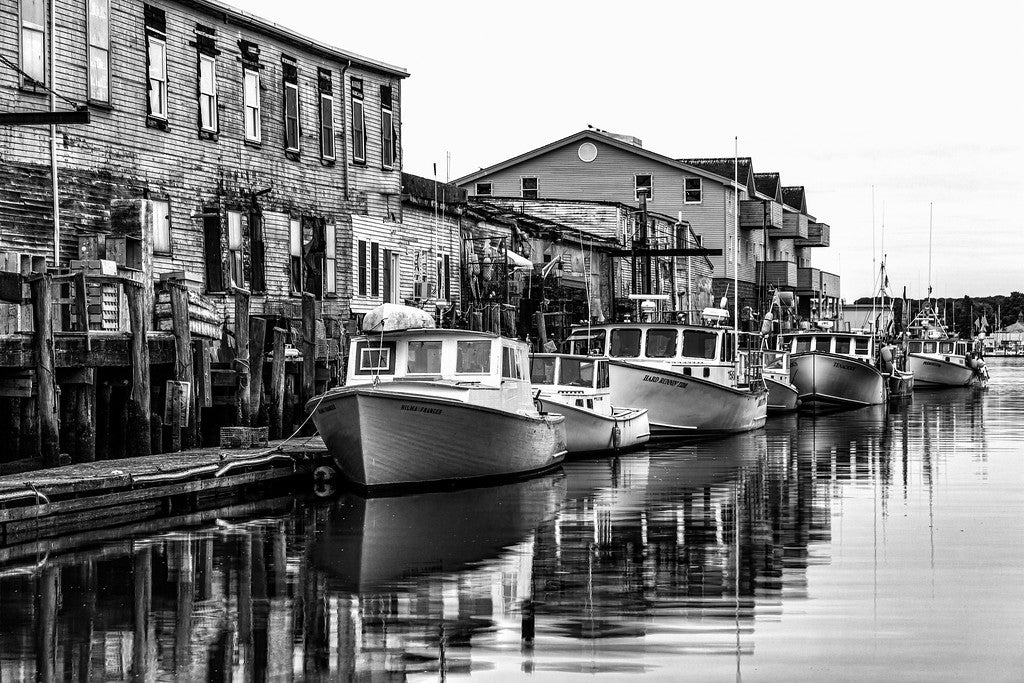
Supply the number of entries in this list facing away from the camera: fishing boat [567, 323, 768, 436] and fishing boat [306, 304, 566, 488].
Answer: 0

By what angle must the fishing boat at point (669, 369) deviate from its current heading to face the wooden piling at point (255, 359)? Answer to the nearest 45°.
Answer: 0° — it already faces it

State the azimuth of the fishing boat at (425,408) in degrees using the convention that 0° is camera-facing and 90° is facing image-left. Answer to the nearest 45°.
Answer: approximately 45°

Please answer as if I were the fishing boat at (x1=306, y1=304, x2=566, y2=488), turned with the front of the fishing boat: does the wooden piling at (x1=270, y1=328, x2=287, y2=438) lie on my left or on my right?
on my right

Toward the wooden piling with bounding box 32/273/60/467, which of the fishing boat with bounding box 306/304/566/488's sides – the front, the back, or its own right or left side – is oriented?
front

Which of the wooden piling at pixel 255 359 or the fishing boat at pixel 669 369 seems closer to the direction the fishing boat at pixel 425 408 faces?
the wooden piling

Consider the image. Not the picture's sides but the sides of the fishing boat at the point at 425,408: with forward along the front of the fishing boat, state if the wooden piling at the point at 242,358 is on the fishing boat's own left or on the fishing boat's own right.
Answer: on the fishing boat's own right

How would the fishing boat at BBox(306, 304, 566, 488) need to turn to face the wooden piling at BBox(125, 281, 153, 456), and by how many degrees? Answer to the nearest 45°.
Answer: approximately 45° to its right
